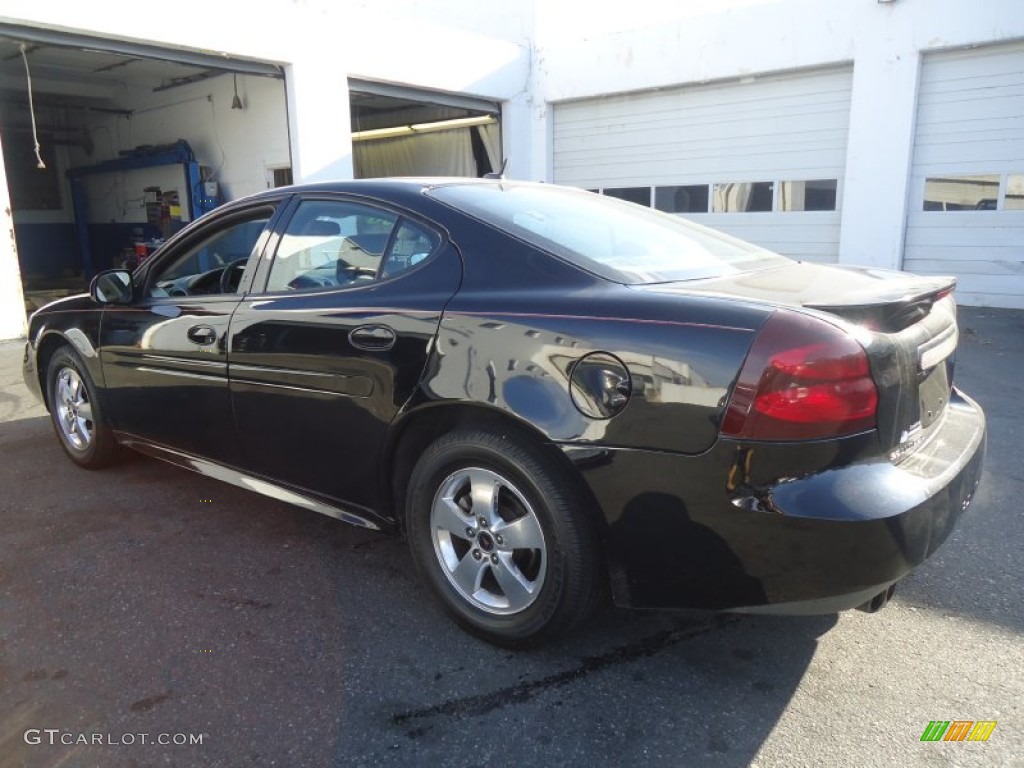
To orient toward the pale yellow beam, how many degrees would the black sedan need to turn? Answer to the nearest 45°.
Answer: approximately 45° to its right

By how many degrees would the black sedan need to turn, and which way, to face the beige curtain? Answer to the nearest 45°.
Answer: approximately 45° to its right

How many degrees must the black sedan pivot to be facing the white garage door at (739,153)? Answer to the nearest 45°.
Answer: approximately 45° to its right

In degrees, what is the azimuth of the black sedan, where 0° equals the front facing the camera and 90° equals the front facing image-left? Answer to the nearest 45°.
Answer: approximately 135°
